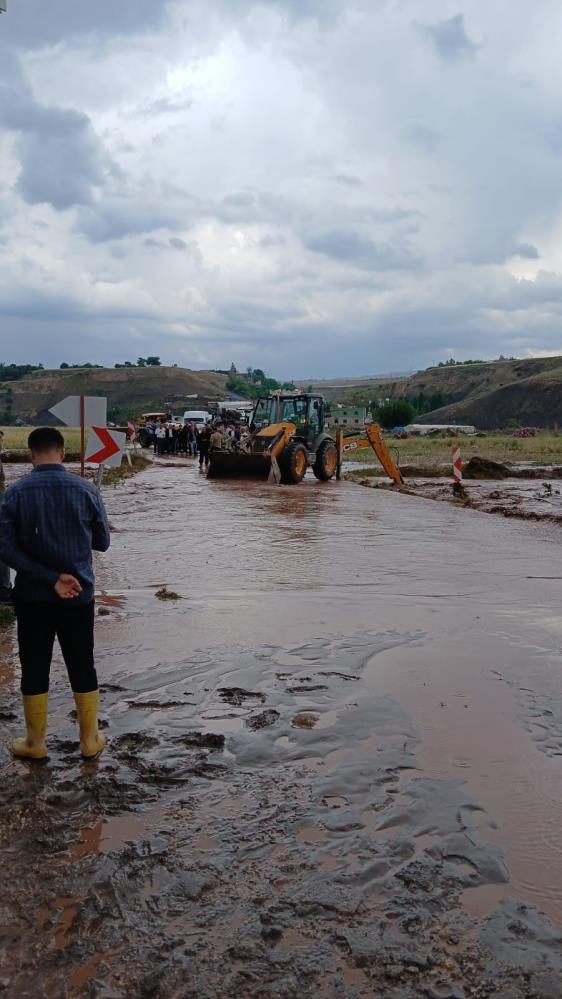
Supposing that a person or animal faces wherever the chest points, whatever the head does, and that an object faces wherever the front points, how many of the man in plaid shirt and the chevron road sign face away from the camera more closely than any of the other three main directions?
1

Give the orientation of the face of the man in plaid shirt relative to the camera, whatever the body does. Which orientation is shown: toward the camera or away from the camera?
away from the camera

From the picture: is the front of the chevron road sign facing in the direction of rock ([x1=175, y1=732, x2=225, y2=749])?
yes

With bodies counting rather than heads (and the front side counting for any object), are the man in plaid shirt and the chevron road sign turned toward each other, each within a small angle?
yes

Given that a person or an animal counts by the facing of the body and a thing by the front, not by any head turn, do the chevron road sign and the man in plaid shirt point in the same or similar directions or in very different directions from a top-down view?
very different directions

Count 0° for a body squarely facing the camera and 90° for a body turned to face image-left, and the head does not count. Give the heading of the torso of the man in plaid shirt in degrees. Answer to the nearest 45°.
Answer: approximately 180°

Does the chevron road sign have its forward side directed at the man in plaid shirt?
yes

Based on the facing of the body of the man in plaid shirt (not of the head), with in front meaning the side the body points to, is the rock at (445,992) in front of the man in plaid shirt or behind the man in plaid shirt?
behind

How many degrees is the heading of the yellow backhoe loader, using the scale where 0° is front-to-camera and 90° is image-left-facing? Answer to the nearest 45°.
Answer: approximately 45°
